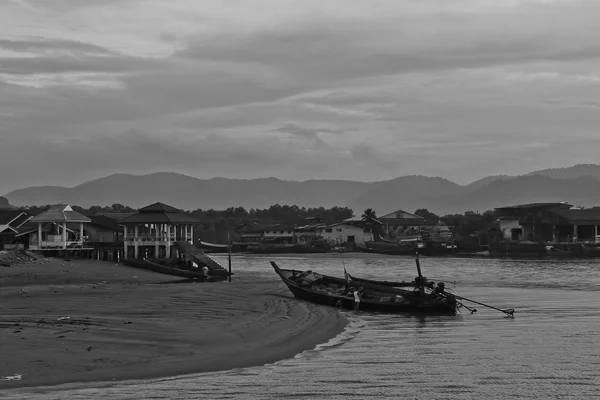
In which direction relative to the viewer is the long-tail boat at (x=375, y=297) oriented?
to the viewer's left
